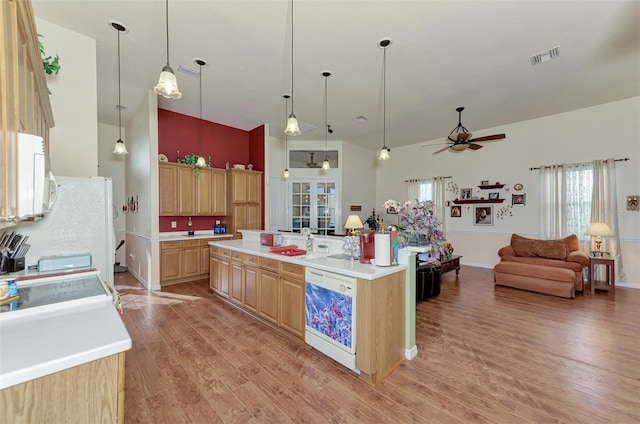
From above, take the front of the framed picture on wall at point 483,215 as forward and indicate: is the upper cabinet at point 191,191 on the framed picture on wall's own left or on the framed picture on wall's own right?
on the framed picture on wall's own right

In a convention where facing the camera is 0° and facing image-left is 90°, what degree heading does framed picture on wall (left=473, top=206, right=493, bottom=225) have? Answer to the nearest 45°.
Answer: approximately 0°

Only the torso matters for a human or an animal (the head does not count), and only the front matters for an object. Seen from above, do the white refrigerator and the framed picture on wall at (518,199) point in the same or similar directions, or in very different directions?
very different directions

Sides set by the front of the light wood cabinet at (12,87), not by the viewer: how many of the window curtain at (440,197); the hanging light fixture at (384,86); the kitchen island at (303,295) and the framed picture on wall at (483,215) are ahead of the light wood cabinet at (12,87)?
4

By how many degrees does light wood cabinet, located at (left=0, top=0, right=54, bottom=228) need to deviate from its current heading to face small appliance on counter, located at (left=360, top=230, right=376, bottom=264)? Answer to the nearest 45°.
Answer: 0° — it already faces it

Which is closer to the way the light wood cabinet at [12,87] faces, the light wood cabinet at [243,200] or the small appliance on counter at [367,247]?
the small appliance on counter

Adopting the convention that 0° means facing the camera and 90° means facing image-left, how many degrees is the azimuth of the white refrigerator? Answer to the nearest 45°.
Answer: approximately 270°

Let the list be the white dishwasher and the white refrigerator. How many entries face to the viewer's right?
1
